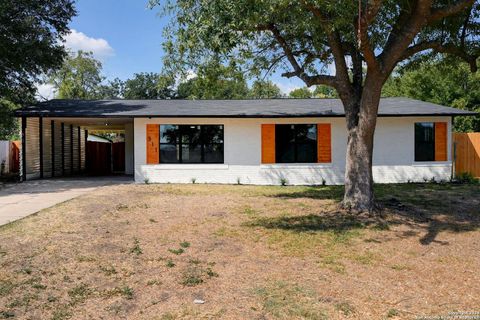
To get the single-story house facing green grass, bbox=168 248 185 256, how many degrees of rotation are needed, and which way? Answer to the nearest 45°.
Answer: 0° — it already faces it

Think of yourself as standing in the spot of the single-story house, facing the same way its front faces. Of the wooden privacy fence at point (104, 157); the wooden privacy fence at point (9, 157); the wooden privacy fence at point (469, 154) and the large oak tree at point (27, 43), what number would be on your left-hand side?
1

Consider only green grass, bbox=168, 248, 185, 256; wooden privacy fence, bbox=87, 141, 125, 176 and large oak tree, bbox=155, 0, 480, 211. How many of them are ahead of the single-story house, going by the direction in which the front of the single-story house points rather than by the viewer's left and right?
2

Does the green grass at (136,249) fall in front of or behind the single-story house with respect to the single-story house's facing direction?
in front

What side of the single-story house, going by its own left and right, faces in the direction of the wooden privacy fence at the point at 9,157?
right

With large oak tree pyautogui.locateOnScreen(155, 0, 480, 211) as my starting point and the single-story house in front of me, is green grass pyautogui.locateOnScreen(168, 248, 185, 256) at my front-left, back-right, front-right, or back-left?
back-left

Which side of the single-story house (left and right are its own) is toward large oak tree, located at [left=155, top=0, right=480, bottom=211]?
front

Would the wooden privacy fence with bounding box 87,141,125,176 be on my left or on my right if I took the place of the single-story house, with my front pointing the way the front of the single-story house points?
on my right

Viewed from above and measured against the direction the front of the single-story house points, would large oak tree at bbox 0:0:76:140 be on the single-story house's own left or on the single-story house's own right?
on the single-story house's own right

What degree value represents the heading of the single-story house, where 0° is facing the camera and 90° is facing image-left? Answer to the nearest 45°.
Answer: approximately 0°
